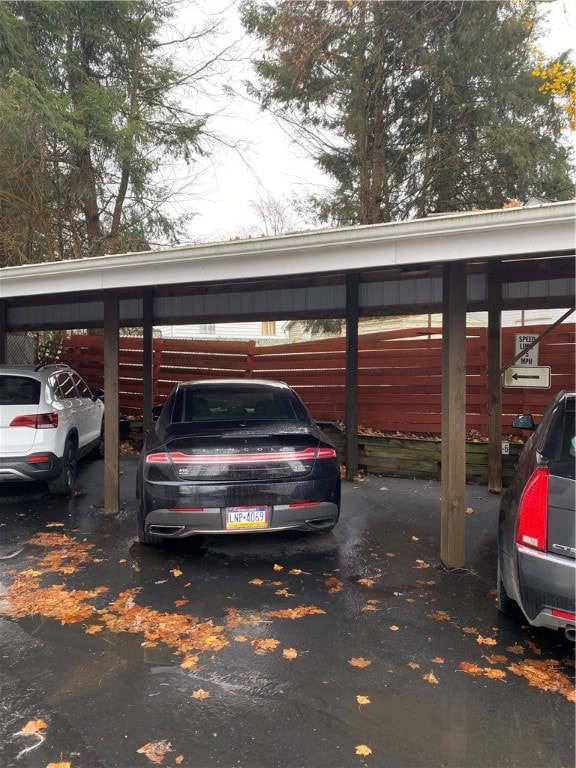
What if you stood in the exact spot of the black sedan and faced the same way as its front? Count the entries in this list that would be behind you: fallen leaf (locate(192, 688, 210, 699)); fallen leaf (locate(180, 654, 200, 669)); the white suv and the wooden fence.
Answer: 2

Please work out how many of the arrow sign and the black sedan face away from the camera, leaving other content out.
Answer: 1

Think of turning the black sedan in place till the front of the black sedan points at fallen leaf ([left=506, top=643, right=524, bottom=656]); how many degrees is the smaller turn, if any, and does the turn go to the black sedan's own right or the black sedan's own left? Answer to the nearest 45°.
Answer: approximately 135° to the black sedan's own right

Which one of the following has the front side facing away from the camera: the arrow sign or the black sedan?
the black sedan

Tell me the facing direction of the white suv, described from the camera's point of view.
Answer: facing away from the viewer and to the right of the viewer

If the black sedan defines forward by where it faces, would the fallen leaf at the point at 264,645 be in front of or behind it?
behind

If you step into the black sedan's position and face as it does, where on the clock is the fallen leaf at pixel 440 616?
The fallen leaf is roughly at 4 o'clock from the black sedan.

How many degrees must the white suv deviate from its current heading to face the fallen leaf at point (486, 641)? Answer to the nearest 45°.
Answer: approximately 90° to its right

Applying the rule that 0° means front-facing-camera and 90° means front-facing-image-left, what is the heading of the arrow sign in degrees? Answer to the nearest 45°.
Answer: approximately 0°

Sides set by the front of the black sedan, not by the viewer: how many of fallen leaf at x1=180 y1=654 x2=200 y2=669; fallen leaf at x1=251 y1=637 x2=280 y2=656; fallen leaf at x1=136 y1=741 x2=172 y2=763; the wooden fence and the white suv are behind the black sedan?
3

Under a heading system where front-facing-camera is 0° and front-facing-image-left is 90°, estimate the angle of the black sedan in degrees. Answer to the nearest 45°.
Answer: approximately 180°

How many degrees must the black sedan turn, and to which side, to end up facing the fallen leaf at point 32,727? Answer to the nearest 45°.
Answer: approximately 135° to its left
